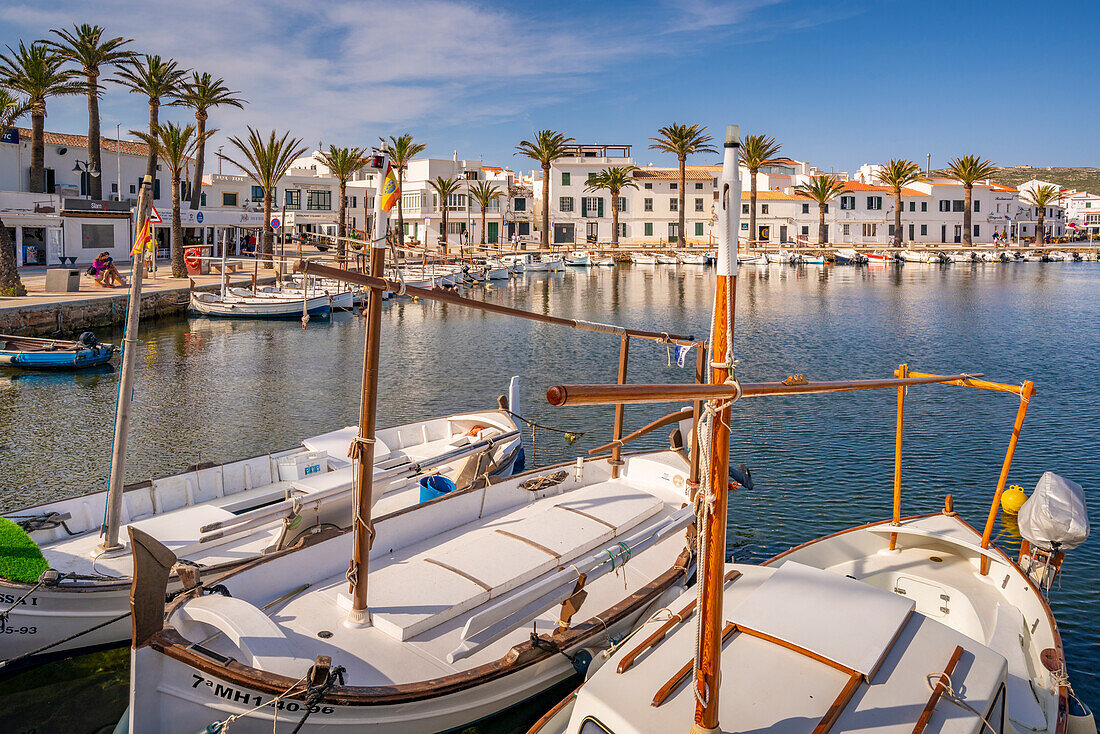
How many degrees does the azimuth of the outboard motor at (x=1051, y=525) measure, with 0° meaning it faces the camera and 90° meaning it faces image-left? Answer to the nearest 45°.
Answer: approximately 45°

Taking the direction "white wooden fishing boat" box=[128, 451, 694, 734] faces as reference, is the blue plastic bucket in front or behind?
behind

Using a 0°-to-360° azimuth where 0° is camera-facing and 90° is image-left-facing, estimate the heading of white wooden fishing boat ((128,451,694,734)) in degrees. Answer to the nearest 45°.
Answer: approximately 45°

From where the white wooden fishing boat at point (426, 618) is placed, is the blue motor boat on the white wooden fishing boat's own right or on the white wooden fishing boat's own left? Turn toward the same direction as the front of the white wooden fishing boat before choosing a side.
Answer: on the white wooden fishing boat's own right

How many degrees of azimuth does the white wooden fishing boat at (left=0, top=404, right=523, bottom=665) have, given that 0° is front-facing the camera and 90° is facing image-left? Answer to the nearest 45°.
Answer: approximately 45°

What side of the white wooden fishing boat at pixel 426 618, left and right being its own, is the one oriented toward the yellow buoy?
back

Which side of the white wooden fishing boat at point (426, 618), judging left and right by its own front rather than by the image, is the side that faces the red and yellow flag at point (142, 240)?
right
